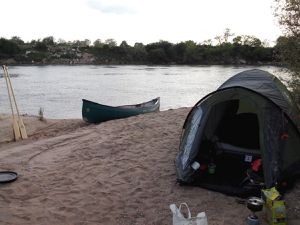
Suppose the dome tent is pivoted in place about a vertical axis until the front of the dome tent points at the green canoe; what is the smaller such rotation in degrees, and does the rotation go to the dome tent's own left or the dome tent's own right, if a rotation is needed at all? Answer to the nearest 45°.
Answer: approximately 90° to the dome tent's own right

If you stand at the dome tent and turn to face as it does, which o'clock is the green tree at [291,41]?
The green tree is roughly at 7 o'clock from the dome tent.

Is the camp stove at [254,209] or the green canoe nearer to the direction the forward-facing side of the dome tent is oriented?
the camp stove

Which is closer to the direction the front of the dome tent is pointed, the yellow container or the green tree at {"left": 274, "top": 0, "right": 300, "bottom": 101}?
the yellow container

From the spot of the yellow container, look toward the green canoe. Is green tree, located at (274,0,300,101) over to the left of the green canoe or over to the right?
right

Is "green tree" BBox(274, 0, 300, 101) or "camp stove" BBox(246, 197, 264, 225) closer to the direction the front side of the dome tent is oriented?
the camp stove

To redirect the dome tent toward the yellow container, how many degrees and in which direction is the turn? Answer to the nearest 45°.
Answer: approximately 45° to its left

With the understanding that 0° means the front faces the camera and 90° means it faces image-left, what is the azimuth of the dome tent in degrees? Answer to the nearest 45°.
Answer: approximately 45°

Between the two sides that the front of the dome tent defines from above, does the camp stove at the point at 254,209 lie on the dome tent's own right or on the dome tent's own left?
on the dome tent's own left
